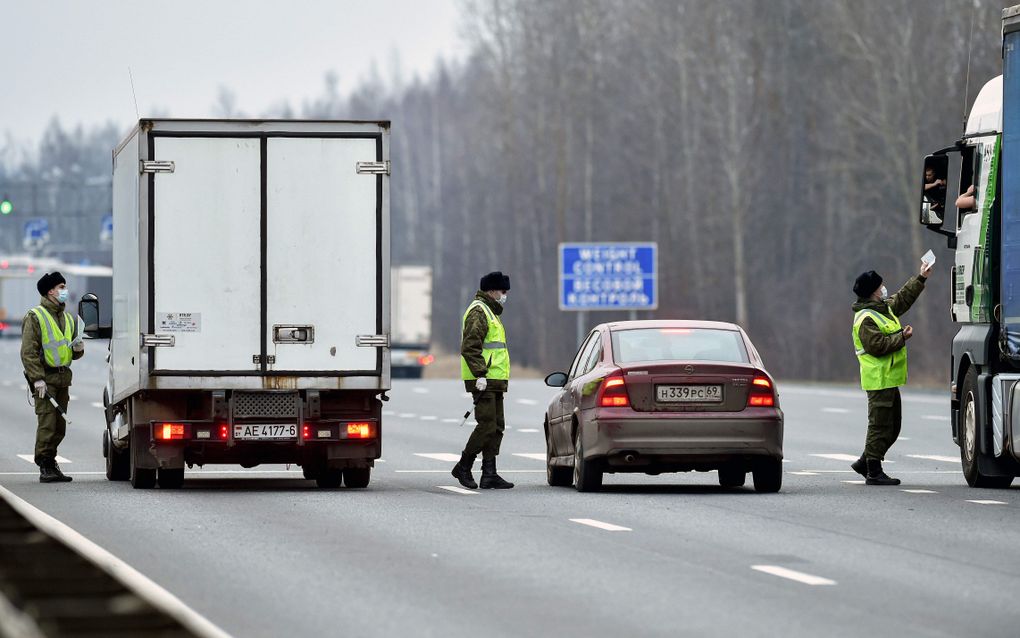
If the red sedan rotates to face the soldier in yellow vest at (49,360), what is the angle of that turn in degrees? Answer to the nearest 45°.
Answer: approximately 90° to its left

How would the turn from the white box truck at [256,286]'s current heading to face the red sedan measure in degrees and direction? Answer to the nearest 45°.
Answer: approximately 90° to its right

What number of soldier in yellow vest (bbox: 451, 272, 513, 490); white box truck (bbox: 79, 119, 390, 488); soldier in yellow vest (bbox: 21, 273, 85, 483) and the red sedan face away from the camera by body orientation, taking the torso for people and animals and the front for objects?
2

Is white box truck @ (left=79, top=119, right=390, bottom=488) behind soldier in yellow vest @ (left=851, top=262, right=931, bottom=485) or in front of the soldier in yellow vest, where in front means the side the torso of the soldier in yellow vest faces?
behind

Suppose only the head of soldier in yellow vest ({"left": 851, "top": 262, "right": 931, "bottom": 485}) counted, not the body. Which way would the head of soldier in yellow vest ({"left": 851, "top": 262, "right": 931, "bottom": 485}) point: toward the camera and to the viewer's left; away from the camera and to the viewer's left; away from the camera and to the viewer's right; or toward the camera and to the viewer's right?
away from the camera and to the viewer's right

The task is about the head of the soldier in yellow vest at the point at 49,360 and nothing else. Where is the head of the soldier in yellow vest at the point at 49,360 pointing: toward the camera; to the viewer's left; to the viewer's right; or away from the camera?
to the viewer's right

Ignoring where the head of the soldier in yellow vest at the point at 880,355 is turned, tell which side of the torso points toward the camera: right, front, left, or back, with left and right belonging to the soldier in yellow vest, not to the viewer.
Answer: right

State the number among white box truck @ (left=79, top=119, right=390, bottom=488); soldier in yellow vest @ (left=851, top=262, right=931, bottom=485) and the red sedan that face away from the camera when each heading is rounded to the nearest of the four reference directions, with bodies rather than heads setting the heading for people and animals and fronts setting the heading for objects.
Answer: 2

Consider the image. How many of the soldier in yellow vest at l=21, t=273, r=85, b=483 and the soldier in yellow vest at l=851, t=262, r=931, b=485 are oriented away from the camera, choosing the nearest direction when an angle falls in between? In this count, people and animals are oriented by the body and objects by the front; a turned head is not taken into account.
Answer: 0

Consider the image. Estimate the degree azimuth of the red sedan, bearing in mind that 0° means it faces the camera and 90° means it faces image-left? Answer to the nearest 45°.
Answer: approximately 180°

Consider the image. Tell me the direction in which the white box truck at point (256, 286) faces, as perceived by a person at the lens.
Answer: facing away from the viewer
